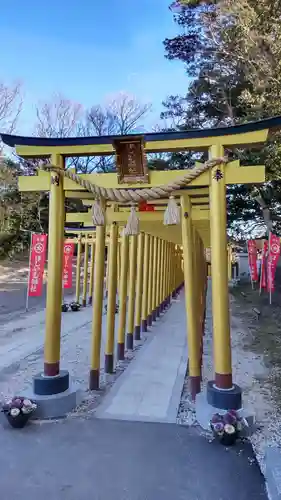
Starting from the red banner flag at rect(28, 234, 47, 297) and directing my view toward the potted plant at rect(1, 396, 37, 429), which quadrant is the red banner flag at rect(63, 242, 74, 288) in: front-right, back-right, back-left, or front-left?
back-left

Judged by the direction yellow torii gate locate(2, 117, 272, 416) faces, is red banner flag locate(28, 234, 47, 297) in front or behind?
behind

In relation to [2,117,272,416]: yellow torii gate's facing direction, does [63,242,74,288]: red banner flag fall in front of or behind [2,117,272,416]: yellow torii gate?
behind

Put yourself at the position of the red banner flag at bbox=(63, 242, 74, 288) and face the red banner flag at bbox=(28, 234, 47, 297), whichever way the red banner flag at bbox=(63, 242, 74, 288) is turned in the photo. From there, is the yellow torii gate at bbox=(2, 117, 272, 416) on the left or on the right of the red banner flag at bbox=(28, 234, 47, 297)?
left

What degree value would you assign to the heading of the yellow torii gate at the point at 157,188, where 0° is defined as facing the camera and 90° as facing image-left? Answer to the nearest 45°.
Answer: approximately 0°
